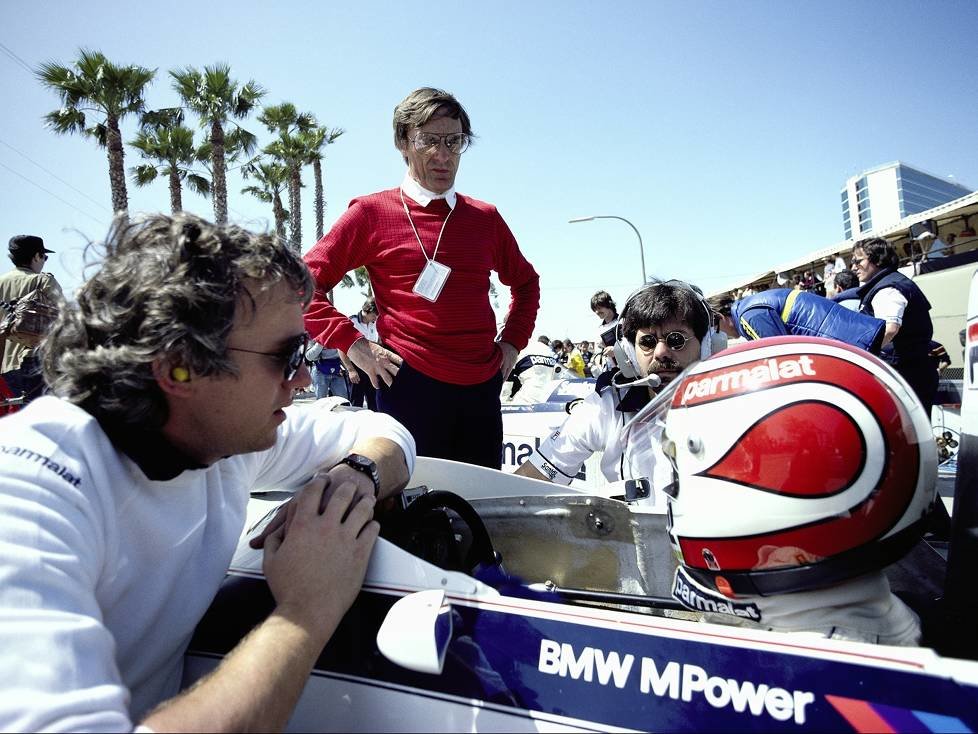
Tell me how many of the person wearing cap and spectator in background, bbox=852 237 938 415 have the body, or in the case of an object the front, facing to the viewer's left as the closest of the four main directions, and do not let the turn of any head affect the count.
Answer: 1

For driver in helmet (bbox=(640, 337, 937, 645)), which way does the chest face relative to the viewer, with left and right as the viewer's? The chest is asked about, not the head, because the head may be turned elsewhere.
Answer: facing away from the viewer and to the left of the viewer

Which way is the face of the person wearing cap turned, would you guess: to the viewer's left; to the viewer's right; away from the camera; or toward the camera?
to the viewer's right

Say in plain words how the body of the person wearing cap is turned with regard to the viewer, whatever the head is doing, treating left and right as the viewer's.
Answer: facing away from the viewer and to the right of the viewer

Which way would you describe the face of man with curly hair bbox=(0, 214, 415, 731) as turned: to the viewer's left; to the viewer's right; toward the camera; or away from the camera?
to the viewer's right

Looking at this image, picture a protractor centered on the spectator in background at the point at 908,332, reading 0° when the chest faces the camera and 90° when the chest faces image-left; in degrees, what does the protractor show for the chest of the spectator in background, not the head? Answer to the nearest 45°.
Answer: approximately 90°

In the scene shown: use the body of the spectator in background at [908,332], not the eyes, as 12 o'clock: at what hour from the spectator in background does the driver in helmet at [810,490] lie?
The driver in helmet is roughly at 9 o'clock from the spectator in background.

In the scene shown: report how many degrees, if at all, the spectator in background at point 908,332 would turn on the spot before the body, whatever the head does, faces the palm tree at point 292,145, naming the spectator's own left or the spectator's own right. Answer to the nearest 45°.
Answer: approximately 45° to the spectator's own right

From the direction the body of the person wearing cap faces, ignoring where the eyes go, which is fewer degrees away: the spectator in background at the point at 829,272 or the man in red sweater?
the spectator in background

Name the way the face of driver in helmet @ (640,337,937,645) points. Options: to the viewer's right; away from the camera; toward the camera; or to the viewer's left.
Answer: to the viewer's left
